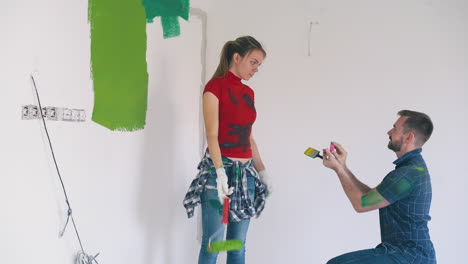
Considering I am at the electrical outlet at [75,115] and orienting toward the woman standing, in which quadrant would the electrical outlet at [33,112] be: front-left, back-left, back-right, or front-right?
back-right

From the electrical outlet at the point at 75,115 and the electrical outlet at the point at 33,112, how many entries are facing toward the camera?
2

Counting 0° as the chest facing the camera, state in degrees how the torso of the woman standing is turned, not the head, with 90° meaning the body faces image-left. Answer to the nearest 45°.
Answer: approximately 315°

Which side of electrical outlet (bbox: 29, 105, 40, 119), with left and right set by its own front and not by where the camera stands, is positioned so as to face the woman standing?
left
